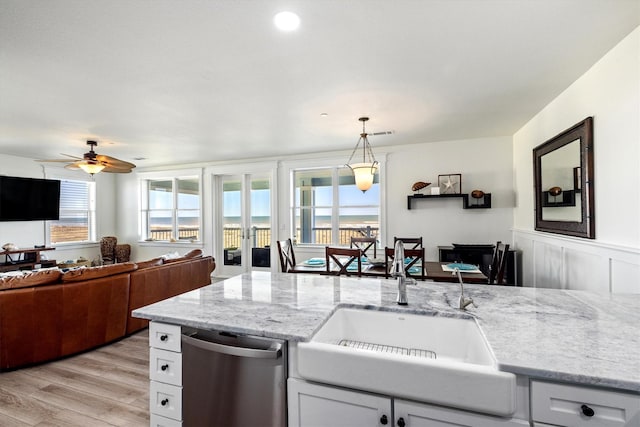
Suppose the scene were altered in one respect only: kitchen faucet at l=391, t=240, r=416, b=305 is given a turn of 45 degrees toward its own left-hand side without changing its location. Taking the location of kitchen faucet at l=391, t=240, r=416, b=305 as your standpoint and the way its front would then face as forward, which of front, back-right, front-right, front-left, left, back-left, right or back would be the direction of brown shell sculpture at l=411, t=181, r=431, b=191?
back-left

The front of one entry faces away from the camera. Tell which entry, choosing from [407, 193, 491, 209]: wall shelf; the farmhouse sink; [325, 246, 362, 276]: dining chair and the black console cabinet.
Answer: the dining chair

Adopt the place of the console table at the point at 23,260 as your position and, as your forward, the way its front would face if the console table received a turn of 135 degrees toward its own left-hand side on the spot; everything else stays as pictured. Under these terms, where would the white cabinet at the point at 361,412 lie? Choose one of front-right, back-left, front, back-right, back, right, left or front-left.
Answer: back

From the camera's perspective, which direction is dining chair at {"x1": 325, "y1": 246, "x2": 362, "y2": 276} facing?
away from the camera

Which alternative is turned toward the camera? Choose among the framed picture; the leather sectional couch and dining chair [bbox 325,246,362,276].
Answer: the framed picture

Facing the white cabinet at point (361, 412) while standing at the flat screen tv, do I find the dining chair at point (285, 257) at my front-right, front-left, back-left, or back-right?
front-left

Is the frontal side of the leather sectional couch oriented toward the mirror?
no

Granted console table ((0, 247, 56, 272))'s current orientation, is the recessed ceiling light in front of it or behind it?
in front

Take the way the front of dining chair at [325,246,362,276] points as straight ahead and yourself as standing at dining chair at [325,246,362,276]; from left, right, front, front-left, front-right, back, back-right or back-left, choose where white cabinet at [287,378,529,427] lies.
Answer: back

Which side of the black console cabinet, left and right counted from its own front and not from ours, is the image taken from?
front

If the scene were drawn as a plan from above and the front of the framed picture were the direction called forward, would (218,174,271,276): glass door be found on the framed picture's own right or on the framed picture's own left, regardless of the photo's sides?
on the framed picture's own right

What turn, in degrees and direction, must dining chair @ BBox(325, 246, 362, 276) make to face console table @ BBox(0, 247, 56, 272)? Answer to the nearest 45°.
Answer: approximately 90° to its left

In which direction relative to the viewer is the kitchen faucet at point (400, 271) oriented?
toward the camera

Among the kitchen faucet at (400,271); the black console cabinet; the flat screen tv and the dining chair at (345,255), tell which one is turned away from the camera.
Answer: the dining chair

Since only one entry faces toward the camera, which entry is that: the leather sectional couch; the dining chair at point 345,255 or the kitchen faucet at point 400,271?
the kitchen faucet

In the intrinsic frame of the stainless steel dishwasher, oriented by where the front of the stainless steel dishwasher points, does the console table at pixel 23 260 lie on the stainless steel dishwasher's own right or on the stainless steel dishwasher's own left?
on the stainless steel dishwasher's own right

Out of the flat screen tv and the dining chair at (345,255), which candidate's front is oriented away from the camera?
the dining chair

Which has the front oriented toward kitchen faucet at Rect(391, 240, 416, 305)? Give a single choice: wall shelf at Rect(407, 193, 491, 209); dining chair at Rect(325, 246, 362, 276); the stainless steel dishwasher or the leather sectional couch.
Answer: the wall shelf

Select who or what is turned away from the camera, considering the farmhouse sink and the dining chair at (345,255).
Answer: the dining chair
